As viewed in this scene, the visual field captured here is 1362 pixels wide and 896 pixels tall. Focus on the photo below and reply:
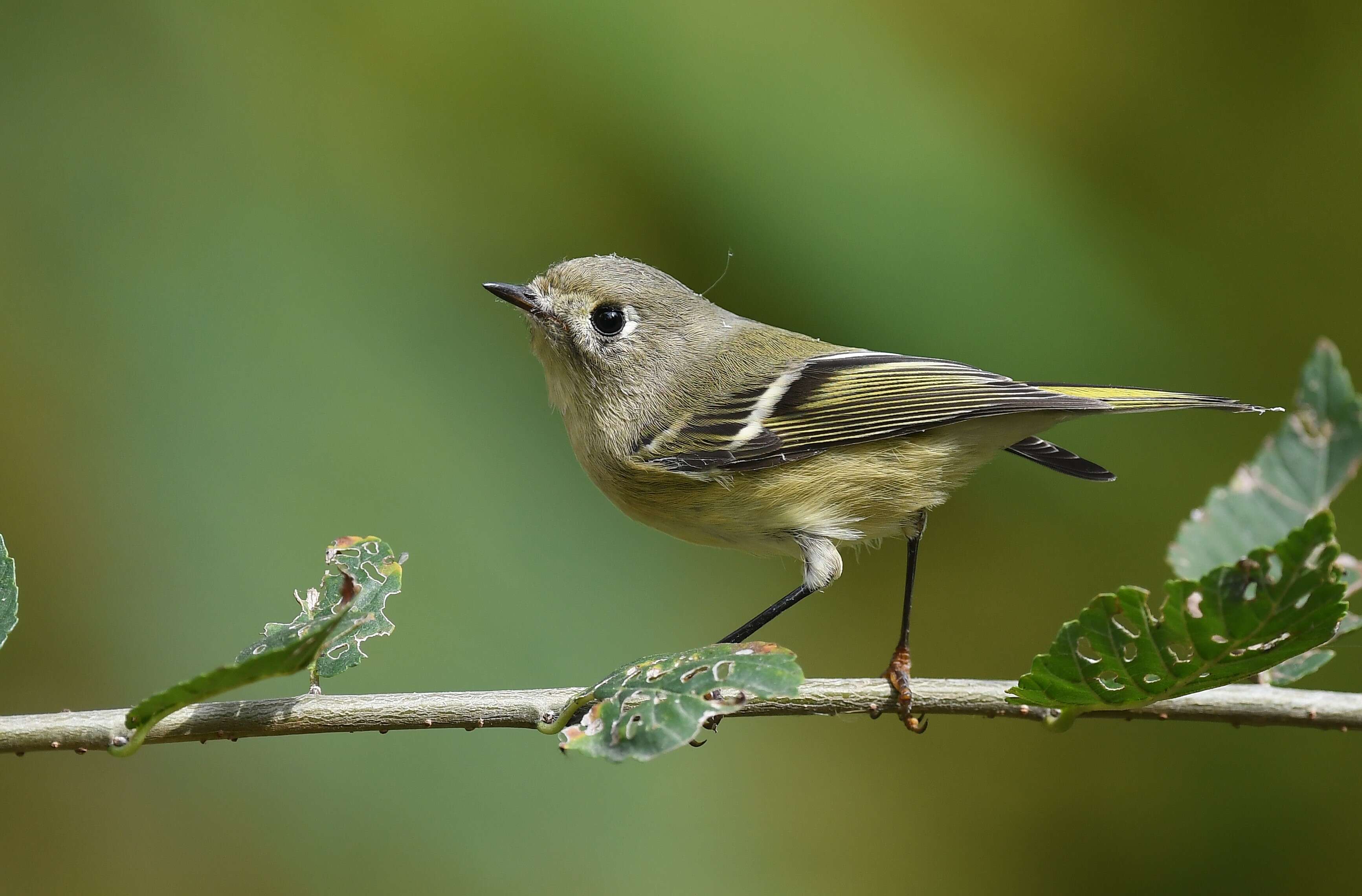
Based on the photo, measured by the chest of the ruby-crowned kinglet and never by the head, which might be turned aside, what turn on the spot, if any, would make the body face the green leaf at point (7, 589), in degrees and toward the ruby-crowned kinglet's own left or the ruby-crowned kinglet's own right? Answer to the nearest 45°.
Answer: approximately 45° to the ruby-crowned kinglet's own left

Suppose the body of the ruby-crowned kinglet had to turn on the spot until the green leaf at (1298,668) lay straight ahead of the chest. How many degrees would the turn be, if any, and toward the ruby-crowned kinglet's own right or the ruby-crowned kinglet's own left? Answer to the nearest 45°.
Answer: approximately 135° to the ruby-crowned kinglet's own left

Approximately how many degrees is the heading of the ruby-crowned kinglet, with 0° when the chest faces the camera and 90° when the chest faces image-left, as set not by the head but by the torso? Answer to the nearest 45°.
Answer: approximately 90°
